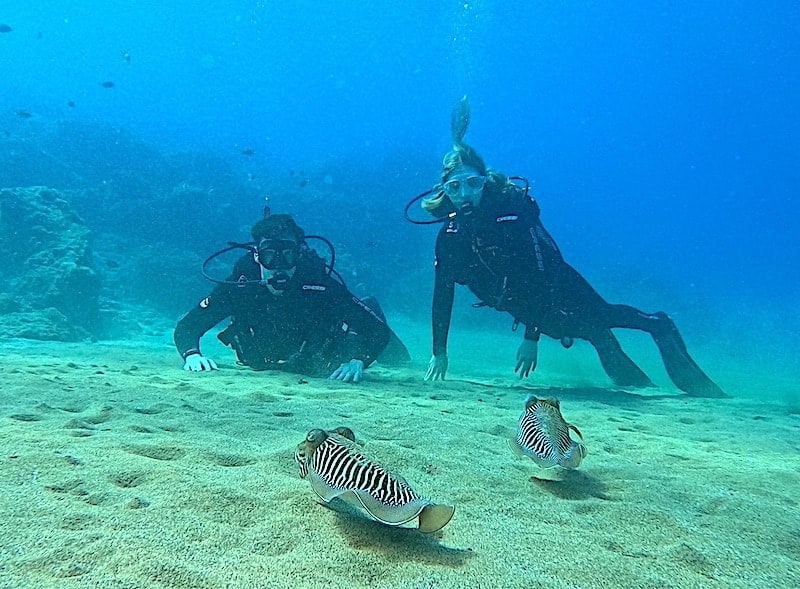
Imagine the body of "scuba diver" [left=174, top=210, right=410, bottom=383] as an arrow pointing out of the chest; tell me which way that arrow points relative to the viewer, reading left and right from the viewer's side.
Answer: facing the viewer

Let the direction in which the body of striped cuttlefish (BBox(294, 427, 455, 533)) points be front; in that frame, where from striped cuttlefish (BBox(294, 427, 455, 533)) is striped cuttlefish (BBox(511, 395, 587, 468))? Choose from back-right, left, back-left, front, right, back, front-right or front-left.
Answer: right

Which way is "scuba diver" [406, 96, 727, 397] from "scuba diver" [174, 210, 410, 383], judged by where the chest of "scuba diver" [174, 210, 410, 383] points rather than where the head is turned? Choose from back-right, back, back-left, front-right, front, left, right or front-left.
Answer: left

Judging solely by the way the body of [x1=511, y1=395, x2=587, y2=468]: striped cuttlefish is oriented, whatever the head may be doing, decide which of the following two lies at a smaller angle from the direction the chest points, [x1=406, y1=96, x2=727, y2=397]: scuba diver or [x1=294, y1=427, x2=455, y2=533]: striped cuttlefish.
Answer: the scuba diver

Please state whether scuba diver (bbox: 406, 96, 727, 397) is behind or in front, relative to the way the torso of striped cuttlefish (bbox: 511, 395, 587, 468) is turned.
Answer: in front

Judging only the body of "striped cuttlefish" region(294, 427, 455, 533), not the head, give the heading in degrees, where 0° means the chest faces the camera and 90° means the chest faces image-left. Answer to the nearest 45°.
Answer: approximately 135°

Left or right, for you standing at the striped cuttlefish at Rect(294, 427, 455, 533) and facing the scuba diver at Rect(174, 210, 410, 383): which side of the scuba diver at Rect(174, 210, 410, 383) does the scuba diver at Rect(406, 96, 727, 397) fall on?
right

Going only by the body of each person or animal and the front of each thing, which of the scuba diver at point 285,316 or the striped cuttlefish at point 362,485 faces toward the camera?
the scuba diver

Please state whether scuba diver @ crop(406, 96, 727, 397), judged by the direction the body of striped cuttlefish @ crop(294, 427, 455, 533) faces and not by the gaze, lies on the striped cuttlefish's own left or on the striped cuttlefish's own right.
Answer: on the striped cuttlefish's own right

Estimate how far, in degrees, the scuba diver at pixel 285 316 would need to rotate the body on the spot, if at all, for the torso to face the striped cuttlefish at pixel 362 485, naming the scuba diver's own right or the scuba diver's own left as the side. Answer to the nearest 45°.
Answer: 0° — they already face it

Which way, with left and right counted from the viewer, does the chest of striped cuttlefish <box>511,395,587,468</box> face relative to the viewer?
facing away from the viewer

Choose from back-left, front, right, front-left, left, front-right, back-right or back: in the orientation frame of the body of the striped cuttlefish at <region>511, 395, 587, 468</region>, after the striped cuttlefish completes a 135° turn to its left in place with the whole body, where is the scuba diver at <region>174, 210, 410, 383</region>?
right

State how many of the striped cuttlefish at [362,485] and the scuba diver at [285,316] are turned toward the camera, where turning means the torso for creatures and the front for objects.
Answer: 1

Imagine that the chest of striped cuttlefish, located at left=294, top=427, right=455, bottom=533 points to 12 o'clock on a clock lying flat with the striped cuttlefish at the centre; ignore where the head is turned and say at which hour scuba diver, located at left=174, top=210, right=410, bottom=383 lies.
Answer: The scuba diver is roughly at 1 o'clock from the striped cuttlefish.

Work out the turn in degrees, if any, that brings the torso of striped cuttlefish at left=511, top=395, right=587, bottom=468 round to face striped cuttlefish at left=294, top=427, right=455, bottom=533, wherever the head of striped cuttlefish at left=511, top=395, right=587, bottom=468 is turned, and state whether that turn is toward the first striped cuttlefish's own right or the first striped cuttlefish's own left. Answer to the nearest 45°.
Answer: approximately 135° to the first striped cuttlefish's own left
